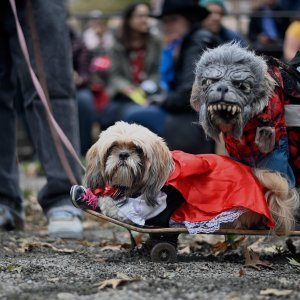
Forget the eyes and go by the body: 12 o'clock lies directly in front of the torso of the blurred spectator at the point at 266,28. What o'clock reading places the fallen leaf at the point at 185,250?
The fallen leaf is roughly at 12 o'clock from the blurred spectator.

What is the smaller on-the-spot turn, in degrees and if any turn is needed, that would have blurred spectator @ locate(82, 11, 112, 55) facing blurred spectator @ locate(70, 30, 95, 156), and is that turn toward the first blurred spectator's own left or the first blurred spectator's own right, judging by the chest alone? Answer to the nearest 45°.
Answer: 0° — they already face them

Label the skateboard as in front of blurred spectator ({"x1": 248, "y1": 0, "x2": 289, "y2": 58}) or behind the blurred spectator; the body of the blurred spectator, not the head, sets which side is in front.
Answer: in front

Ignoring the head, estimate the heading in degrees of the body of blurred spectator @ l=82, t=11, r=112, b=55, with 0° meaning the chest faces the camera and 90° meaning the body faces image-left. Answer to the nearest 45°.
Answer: approximately 0°

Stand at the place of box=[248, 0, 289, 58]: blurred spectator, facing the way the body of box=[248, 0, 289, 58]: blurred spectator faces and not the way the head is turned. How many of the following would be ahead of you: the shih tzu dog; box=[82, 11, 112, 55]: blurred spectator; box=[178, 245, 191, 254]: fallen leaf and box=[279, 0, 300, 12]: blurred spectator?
2

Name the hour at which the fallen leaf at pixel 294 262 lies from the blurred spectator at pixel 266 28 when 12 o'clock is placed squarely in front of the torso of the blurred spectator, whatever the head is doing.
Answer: The fallen leaf is roughly at 12 o'clock from the blurred spectator.

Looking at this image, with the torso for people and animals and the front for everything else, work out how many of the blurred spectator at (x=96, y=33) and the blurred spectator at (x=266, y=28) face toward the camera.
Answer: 2

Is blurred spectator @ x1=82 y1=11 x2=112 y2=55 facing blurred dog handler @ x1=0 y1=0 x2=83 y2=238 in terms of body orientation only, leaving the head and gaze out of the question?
yes

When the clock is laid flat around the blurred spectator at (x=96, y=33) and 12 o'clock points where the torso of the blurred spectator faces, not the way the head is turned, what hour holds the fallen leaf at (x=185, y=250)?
The fallen leaf is roughly at 12 o'clock from the blurred spectator.

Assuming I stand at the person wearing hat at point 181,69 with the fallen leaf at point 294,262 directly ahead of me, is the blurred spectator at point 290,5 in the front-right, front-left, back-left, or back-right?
back-left

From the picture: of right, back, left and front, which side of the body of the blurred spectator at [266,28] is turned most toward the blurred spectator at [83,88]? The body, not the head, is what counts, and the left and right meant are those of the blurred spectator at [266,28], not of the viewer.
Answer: right
